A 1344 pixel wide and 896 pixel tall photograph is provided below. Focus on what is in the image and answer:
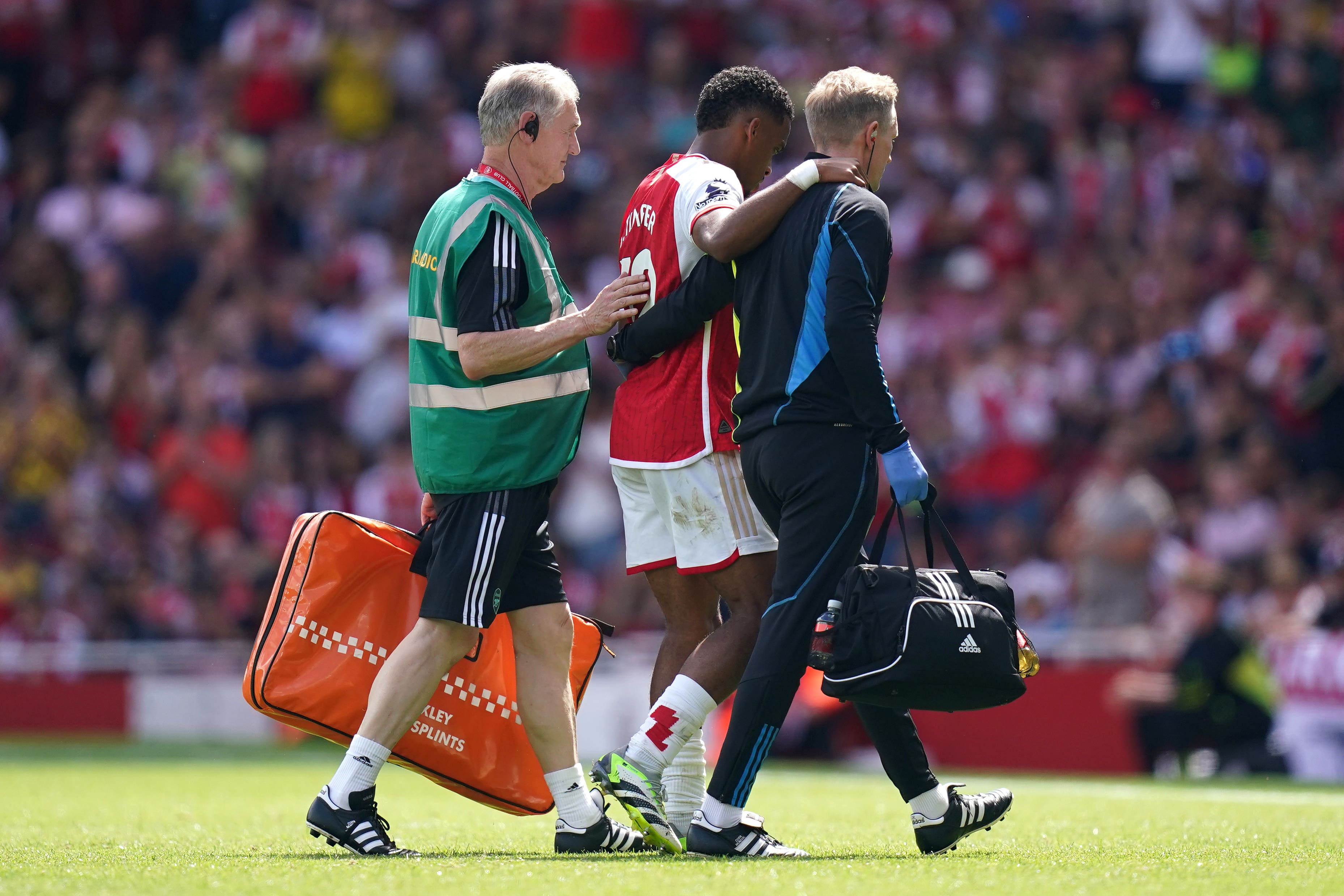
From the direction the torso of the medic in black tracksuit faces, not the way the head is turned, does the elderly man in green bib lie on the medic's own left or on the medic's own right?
on the medic's own left

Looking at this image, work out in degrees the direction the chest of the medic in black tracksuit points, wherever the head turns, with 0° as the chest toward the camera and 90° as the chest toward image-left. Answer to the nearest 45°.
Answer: approximately 225°

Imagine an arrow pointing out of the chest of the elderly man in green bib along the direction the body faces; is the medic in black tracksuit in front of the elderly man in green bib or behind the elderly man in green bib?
in front

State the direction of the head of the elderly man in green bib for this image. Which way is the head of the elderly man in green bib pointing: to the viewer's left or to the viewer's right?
to the viewer's right

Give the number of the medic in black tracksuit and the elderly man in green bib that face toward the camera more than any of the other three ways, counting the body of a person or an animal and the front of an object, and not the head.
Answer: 0

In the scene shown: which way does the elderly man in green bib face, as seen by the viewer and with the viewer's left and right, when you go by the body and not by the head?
facing to the right of the viewer
